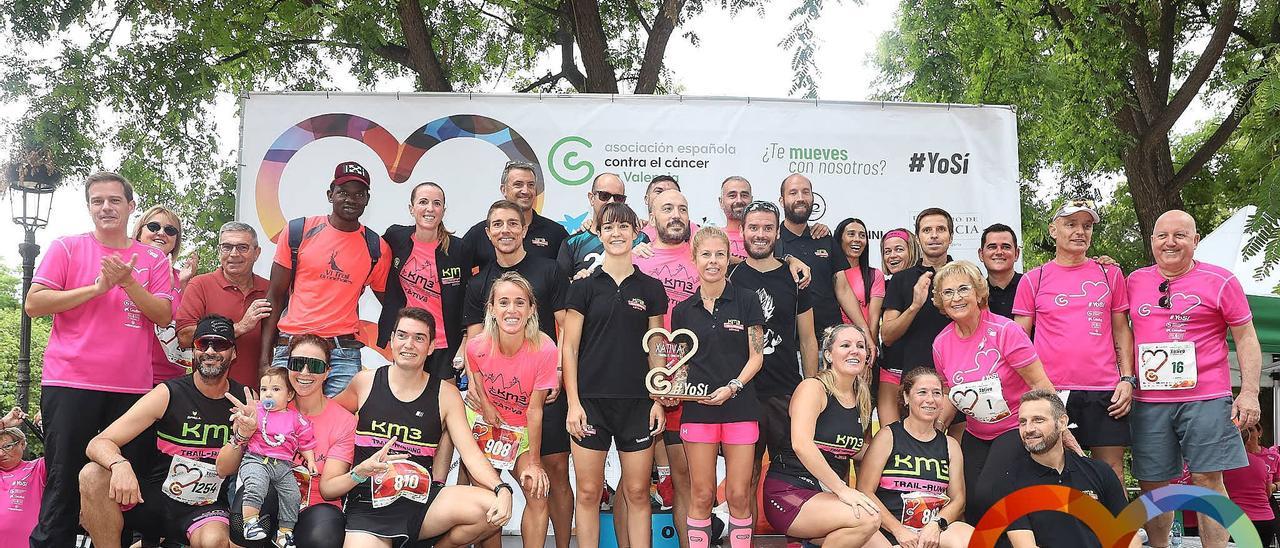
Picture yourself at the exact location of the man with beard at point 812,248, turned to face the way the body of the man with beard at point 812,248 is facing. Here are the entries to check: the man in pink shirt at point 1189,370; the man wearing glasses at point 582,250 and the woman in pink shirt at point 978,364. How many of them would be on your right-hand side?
1

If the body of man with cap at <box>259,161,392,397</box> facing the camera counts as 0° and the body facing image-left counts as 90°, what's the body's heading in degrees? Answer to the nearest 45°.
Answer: approximately 0°

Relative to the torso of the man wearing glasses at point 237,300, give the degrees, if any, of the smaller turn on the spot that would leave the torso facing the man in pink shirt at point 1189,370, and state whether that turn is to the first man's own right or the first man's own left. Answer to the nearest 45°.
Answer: approximately 45° to the first man's own left

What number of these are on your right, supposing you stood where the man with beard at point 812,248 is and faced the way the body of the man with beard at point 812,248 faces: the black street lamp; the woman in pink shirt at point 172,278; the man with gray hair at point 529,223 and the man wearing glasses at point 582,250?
4

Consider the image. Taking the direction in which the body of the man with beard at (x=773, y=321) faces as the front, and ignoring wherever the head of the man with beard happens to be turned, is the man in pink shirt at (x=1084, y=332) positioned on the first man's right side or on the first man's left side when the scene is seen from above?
on the first man's left side
